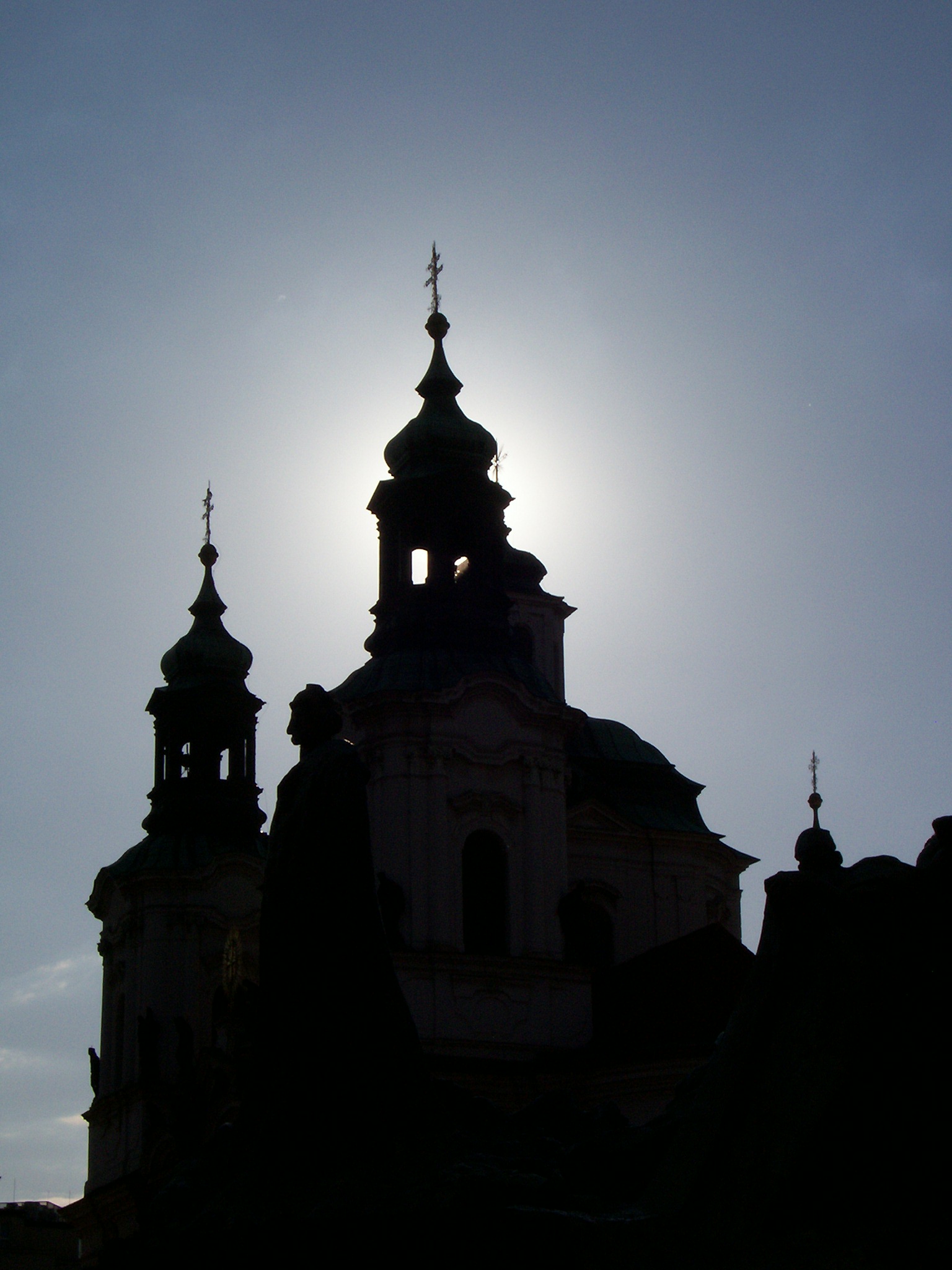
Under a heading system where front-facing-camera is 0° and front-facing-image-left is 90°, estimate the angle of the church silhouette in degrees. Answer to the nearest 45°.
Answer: approximately 45°

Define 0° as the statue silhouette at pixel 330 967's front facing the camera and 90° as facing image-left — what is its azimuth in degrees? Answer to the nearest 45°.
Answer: approximately 90°
